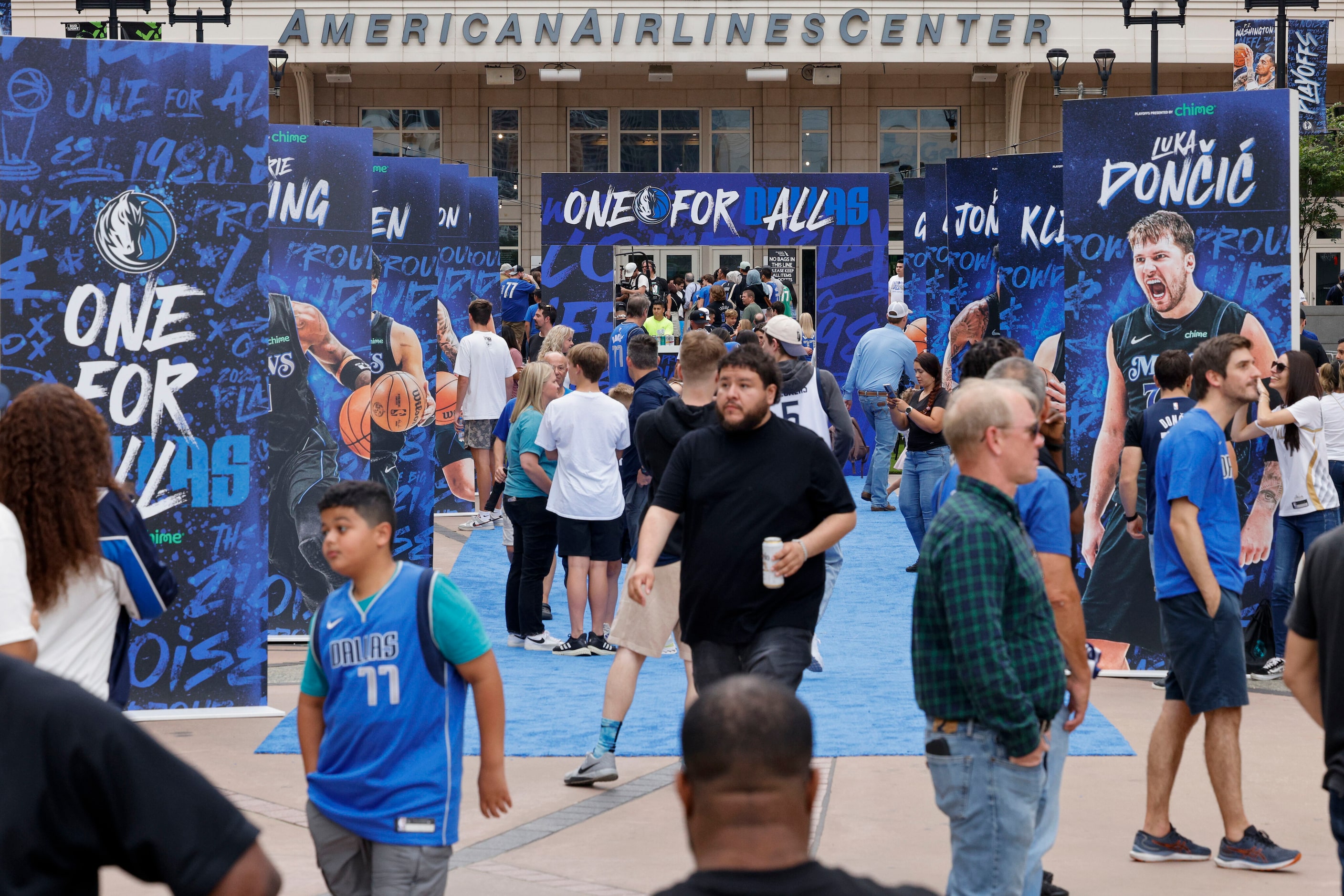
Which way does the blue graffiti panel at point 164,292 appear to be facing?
toward the camera

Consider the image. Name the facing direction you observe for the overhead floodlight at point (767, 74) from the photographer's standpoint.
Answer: facing the viewer

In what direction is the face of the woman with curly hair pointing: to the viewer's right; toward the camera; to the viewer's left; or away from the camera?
away from the camera

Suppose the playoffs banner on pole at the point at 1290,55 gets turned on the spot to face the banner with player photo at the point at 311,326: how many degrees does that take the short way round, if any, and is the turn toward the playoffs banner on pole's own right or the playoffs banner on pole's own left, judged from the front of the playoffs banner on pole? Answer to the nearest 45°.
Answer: approximately 45° to the playoffs banner on pole's own right

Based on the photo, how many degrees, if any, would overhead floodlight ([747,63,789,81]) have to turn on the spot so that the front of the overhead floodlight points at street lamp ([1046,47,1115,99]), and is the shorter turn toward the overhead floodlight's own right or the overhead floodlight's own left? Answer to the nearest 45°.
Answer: approximately 45° to the overhead floodlight's own left

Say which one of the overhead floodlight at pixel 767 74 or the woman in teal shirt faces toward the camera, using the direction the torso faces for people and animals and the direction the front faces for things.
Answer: the overhead floodlight

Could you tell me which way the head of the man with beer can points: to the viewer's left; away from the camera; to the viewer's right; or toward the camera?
toward the camera

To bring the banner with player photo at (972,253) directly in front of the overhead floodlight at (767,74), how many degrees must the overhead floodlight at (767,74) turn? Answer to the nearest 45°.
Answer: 0° — it already faces it

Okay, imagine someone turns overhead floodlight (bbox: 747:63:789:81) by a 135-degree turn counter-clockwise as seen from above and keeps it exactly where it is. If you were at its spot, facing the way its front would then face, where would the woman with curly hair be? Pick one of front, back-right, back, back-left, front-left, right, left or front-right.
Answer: back-right

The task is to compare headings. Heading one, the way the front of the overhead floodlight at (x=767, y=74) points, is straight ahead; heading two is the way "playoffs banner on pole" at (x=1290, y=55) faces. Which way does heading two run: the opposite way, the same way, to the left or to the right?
the same way
